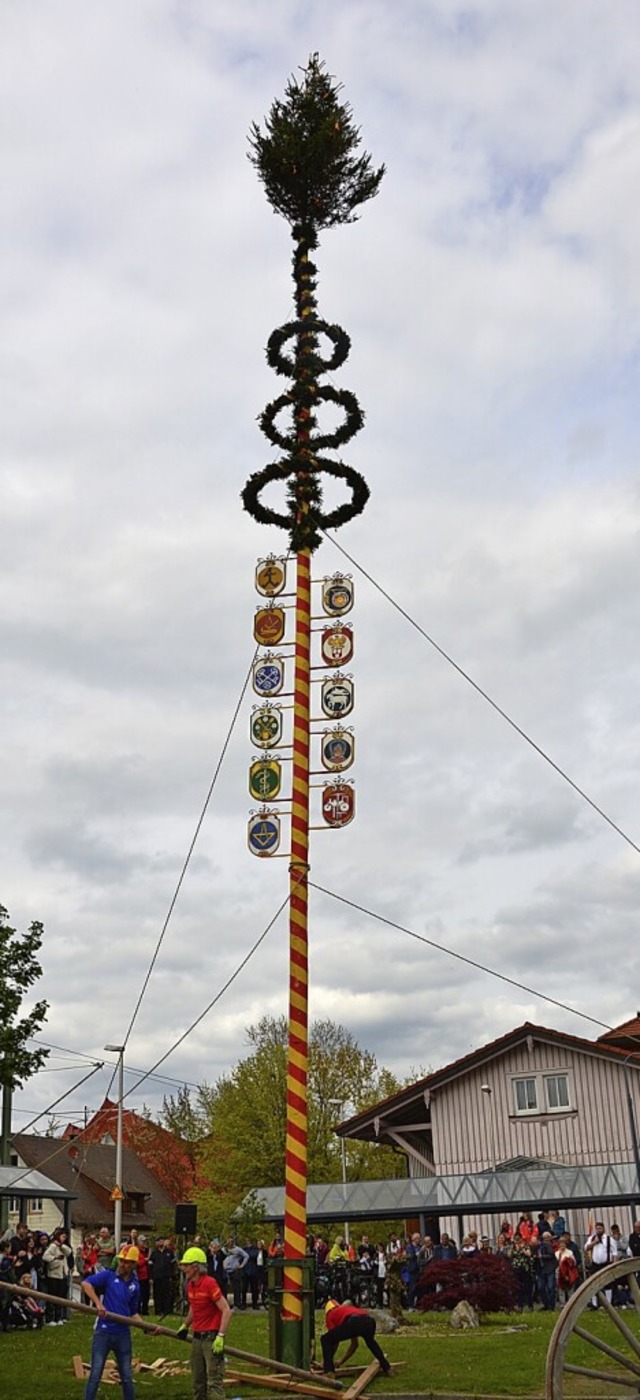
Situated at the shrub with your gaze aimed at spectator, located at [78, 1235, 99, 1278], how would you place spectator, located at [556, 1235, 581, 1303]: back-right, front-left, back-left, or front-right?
back-right

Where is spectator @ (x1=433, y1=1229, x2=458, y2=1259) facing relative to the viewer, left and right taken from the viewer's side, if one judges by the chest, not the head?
facing the viewer

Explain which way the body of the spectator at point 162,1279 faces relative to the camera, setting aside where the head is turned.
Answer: toward the camera

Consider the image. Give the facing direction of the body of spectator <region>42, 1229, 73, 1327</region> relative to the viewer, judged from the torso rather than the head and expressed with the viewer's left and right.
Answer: facing the viewer and to the right of the viewer

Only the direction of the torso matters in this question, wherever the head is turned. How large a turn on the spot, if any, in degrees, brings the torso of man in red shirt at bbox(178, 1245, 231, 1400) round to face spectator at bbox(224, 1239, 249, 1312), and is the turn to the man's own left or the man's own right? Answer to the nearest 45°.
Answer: approximately 135° to the man's own right

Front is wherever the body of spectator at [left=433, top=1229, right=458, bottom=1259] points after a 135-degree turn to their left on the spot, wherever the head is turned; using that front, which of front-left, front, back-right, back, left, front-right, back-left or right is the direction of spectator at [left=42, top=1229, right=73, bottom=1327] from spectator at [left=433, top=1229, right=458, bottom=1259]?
back

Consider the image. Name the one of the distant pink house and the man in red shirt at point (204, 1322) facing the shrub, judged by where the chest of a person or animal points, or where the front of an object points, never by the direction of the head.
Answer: the distant pink house

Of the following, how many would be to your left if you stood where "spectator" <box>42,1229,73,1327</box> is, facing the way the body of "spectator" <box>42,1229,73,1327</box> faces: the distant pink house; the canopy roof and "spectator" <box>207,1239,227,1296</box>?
3

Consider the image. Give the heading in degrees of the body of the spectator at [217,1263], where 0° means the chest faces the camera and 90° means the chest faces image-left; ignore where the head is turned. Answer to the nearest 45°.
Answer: approximately 0°

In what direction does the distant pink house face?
toward the camera

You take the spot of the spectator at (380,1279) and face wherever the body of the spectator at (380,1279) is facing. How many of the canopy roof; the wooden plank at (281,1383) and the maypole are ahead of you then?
2

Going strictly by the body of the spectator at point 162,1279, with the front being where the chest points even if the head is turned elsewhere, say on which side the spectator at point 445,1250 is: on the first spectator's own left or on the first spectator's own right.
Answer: on the first spectator's own left

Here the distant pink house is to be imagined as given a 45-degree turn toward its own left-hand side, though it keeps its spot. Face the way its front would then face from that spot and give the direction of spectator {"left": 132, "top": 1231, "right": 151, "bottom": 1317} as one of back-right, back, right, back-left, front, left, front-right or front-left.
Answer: right

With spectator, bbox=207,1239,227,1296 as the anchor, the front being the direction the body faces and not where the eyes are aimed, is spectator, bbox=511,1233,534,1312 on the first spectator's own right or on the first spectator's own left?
on the first spectator's own left
